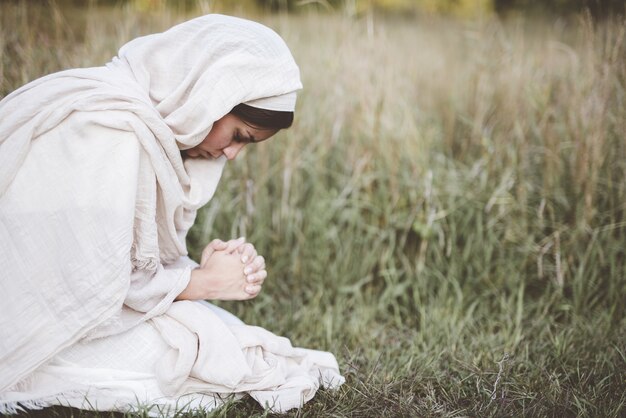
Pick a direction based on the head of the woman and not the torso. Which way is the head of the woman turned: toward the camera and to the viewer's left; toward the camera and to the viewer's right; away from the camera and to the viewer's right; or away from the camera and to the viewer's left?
toward the camera and to the viewer's right

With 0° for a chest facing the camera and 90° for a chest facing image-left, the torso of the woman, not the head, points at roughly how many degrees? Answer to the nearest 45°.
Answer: approximately 270°
